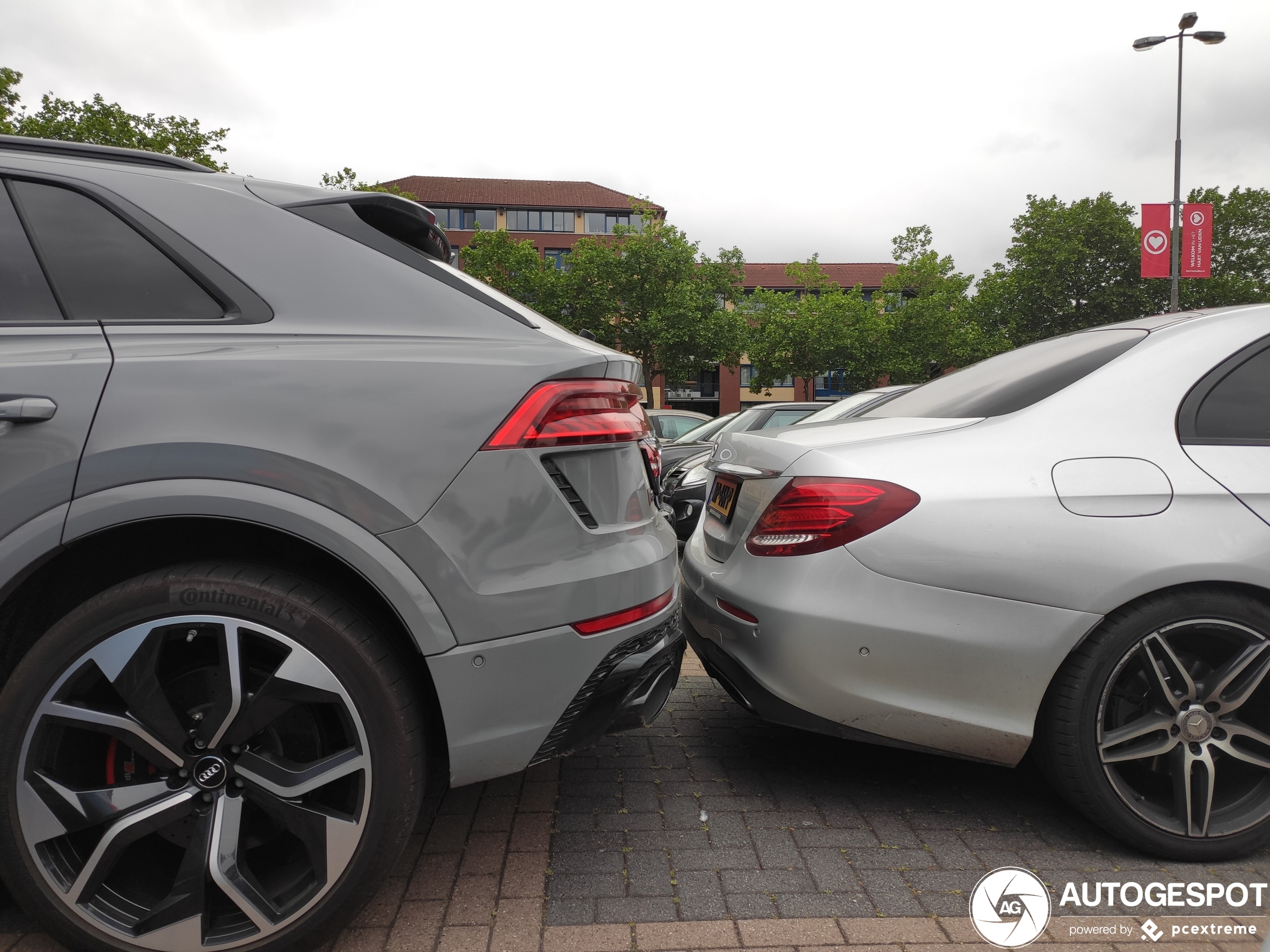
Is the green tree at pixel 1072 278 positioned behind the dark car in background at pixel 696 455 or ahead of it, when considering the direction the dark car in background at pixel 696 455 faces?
behind

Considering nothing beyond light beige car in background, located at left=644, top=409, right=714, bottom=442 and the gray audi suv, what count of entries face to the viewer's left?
1

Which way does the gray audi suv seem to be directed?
to the viewer's left

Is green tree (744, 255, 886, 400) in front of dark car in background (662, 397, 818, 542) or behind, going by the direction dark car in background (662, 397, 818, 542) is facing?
behind
